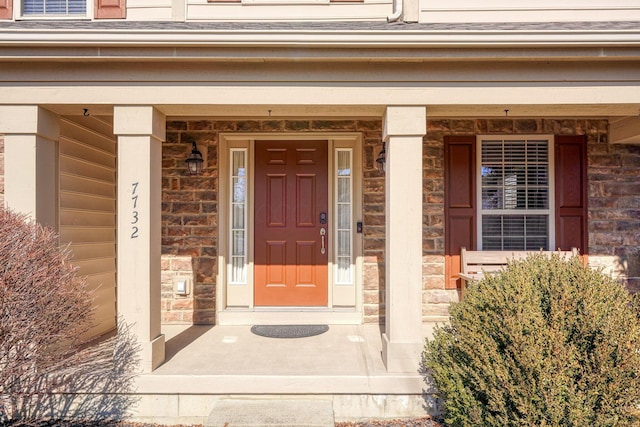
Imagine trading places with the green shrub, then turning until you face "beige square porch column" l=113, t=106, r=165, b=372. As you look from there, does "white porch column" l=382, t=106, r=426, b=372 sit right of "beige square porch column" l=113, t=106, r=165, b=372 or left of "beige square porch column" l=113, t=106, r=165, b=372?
right

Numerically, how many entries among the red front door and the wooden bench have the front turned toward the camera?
2

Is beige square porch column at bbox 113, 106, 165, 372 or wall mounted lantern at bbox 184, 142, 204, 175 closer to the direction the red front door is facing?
the beige square porch column

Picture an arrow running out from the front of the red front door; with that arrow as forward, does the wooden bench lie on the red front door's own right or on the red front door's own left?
on the red front door's own left

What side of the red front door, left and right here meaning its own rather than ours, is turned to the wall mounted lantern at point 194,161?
right

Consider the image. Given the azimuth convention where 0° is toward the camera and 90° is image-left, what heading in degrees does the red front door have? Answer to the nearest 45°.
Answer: approximately 0°
